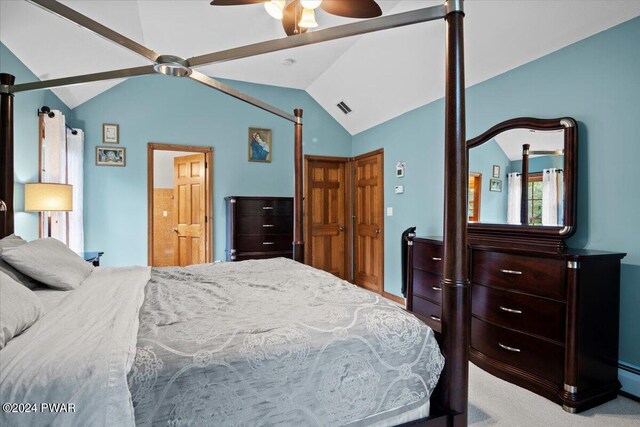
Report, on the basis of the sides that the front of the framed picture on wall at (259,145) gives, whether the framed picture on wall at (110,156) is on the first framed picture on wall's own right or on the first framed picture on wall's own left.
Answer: on the first framed picture on wall's own right

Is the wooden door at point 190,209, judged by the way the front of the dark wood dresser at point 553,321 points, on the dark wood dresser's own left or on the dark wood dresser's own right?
on the dark wood dresser's own right

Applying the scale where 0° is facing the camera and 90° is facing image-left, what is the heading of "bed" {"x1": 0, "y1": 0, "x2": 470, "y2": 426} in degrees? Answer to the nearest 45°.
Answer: approximately 270°

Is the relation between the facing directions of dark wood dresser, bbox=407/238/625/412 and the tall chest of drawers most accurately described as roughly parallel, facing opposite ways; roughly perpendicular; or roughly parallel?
roughly perpendicular

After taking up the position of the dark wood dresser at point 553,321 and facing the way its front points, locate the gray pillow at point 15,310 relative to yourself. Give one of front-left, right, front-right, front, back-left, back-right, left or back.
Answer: front

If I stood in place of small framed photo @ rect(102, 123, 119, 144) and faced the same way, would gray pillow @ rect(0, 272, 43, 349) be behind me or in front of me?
in front

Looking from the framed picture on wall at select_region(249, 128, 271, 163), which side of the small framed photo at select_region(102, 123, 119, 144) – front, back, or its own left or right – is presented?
left

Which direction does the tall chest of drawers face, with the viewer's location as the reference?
facing the viewer

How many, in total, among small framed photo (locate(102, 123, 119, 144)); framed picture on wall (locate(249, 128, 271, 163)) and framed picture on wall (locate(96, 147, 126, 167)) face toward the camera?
3

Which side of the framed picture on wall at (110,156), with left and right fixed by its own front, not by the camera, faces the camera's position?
front

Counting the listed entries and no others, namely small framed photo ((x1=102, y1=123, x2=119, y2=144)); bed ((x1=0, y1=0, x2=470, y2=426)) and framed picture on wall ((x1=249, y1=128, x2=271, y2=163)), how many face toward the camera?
2

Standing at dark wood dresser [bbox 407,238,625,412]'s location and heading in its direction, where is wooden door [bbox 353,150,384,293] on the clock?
The wooden door is roughly at 3 o'clock from the dark wood dresser.

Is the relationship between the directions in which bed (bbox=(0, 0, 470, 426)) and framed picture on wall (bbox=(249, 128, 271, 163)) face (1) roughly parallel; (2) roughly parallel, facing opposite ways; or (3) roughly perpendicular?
roughly perpendicular

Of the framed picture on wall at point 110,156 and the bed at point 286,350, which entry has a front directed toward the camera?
the framed picture on wall

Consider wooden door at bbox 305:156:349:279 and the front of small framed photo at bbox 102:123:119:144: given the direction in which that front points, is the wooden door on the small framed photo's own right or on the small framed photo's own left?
on the small framed photo's own left

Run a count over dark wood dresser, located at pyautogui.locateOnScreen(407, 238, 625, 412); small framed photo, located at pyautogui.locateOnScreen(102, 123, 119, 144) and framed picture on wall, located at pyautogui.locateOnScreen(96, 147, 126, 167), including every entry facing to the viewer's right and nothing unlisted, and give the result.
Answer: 0

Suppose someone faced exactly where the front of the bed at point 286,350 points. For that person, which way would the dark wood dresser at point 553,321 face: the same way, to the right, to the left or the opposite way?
the opposite way

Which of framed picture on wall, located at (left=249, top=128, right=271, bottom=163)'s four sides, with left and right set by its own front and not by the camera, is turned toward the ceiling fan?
front

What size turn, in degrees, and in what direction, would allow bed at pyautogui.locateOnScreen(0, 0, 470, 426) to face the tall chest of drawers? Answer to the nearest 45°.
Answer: approximately 90° to its left
